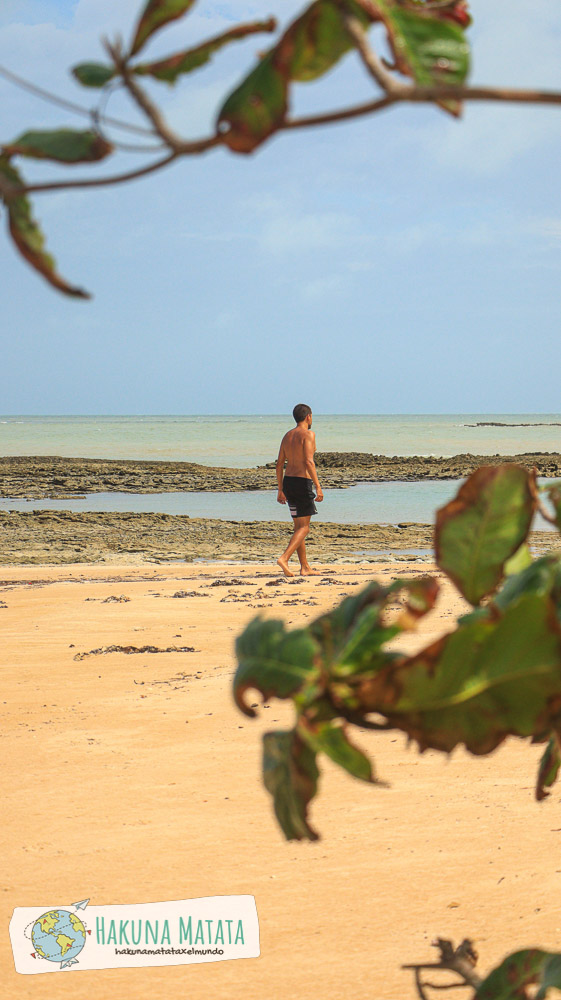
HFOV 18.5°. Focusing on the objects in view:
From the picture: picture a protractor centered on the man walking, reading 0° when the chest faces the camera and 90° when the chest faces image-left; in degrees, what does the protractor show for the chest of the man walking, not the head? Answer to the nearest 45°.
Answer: approximately 225°

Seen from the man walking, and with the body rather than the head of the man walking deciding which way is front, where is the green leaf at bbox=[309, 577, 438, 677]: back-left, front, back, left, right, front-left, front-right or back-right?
back-right

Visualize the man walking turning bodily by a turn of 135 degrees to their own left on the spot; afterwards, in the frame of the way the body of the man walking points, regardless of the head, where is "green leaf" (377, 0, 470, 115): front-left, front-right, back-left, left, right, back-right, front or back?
left

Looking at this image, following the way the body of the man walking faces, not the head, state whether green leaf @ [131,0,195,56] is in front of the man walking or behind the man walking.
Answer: behind

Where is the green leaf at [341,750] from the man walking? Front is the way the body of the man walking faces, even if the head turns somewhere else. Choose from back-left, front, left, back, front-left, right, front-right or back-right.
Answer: back-right

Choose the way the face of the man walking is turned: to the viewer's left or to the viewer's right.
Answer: to the viewer's right

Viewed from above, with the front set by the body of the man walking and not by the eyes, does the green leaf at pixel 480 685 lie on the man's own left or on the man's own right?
on the man's own right

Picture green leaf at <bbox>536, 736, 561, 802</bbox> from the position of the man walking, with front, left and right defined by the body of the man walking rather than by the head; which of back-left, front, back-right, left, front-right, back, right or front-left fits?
back-right
